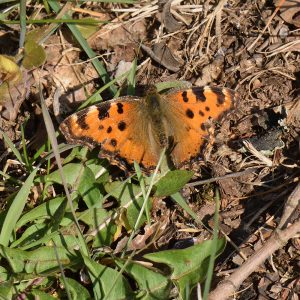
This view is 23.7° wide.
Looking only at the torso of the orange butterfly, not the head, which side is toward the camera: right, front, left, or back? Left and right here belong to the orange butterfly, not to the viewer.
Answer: back

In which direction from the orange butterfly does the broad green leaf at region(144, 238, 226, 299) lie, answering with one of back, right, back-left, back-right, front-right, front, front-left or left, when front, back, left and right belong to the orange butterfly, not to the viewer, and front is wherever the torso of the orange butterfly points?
back

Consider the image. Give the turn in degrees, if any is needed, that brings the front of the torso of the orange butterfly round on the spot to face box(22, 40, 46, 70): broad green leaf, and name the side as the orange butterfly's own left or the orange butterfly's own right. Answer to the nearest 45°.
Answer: approximately 45° to the orange butterfly's own left

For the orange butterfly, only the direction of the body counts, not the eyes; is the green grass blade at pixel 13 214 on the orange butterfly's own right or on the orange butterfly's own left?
on the orange butterfly's own left

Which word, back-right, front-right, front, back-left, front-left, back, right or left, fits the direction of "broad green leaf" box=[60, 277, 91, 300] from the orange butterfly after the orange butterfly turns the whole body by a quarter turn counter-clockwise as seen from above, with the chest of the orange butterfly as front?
front-left

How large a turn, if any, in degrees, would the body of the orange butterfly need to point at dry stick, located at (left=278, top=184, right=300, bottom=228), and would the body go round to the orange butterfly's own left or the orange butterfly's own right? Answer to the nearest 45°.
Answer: approximately 135° to the orange butterfly's own right

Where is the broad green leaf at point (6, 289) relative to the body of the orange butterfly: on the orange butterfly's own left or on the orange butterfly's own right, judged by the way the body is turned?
on the orange butterfly's own left

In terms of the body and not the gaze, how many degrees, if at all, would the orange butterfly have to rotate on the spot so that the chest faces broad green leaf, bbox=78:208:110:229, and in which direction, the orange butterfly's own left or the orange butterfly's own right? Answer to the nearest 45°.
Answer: approximately 135° to the orange butterfly's own left

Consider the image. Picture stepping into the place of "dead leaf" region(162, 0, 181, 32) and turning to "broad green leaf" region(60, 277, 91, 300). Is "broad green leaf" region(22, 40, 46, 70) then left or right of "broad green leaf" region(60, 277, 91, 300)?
right

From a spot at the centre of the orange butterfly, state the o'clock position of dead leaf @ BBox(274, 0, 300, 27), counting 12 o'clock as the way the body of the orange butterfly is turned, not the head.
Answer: The dead leaf is roughly at 2 o'clock from the orange butterfly.

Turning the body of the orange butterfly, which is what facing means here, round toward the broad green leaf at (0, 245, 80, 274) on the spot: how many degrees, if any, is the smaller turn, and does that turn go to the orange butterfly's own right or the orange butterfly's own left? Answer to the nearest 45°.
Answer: approximately 135° to the orange butterfly's own left

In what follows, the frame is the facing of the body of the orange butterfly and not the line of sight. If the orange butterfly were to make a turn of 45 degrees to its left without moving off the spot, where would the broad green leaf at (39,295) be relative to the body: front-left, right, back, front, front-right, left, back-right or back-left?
left
